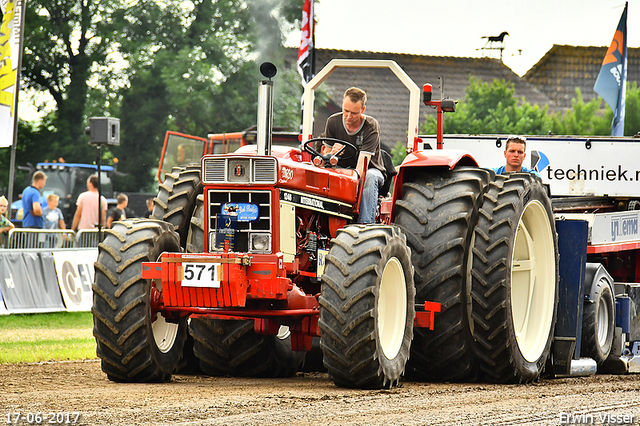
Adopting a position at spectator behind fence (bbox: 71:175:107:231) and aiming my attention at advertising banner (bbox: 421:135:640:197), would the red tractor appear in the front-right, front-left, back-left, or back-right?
front-right

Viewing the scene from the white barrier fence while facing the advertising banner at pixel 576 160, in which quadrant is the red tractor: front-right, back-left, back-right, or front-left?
front-right

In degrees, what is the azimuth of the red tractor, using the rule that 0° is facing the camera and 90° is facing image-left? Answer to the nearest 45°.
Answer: approximately 45°

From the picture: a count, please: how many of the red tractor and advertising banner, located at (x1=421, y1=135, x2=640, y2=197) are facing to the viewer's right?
0

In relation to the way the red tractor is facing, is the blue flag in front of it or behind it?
behind

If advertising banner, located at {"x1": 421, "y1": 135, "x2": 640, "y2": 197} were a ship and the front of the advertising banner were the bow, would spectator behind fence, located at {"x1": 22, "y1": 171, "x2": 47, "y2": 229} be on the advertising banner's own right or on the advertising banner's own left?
on the advertising banner's own right

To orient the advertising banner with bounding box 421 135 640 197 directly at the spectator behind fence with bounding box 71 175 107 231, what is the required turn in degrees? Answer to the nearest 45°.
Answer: approximately 90° to its right

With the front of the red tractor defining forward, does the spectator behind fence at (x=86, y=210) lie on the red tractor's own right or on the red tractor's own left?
on the red tractor's own right

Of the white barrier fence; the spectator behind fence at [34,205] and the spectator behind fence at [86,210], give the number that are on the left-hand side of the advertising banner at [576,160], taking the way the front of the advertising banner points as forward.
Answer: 0

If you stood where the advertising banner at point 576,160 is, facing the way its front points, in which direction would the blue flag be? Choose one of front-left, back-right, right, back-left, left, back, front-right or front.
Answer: back

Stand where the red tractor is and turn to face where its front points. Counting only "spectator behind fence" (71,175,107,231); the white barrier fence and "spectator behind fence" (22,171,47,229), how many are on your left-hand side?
0

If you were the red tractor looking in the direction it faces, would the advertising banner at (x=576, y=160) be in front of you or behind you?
behind

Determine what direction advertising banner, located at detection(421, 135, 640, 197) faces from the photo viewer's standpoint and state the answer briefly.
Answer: facing the viewer

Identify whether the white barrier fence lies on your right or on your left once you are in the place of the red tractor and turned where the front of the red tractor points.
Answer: on your right

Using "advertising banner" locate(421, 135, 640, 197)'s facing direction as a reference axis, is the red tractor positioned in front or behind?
in front
